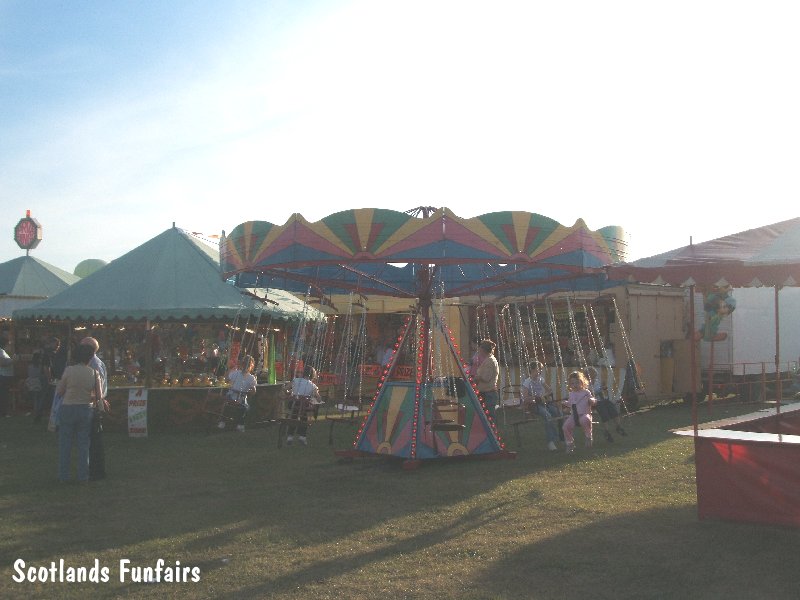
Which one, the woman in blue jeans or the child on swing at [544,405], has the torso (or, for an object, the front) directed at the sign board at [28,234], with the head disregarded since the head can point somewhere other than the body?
the woman in blue jeans

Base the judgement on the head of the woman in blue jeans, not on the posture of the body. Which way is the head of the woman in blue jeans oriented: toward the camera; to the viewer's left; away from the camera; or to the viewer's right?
away from the camera

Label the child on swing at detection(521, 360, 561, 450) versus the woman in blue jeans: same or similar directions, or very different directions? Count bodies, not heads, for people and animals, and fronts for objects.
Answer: very different directions

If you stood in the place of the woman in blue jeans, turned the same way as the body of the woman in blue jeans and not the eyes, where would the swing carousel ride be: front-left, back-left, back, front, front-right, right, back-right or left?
right

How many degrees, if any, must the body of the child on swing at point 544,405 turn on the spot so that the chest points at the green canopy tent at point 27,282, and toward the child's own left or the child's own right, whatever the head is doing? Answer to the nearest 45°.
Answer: approximately 180°

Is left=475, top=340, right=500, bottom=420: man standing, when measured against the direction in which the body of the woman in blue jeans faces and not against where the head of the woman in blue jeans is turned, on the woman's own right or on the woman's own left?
on the woman's own right

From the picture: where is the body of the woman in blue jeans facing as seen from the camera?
away from the camera

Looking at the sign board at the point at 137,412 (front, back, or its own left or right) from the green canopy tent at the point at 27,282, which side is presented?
back

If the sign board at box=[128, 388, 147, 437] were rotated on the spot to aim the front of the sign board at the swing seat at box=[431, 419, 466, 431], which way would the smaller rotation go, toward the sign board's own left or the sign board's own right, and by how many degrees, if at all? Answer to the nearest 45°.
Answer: approximately 45° to the sign board's own left

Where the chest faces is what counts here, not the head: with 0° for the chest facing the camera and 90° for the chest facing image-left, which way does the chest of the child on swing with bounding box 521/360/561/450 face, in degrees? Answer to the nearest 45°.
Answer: approximately 315°

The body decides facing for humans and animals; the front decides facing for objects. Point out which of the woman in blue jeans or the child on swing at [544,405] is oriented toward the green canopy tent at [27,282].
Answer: the woman in blue jeans

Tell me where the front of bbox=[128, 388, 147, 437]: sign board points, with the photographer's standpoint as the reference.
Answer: facing the viewer

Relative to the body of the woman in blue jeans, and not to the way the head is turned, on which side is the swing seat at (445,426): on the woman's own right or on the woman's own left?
on the woman's own right
